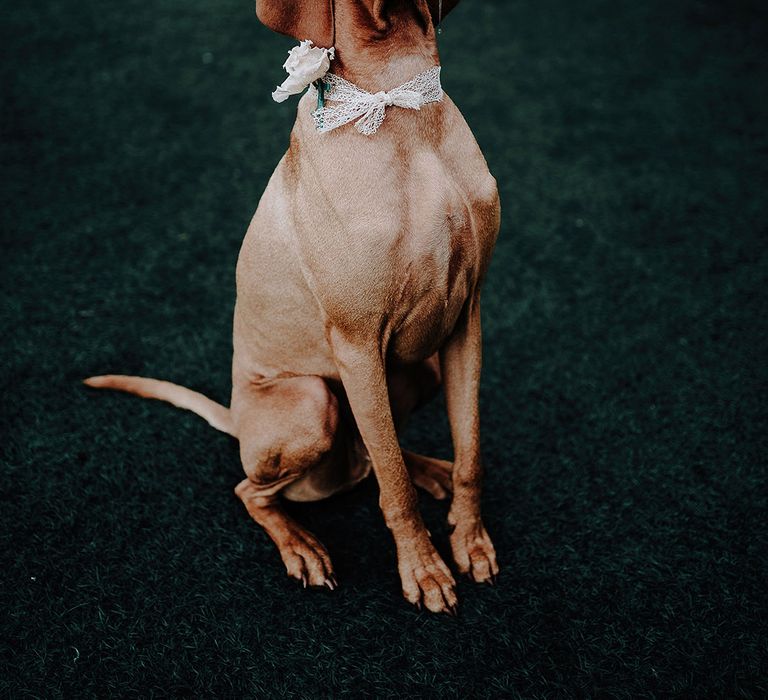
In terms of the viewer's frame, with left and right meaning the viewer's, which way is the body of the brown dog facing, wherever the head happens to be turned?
facing the viewer and to the right of the viewer
